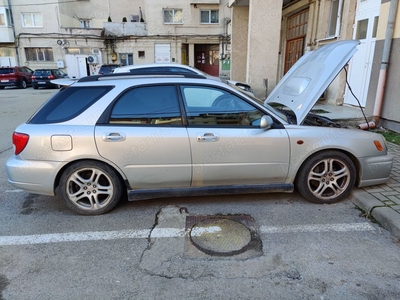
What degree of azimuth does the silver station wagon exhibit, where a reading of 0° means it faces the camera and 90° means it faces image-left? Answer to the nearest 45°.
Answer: approximately 270°

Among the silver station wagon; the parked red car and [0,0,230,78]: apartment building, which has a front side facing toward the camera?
the apartment building

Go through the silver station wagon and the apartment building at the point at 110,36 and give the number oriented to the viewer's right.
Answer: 1

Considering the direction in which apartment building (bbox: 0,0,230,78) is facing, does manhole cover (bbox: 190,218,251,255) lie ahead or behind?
ahead

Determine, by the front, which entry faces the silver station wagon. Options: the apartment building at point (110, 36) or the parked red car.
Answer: the apartment building

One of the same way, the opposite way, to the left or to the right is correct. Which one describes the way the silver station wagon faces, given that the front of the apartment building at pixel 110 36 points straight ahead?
to the left

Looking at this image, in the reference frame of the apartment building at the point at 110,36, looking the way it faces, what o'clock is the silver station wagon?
The silver station wagon is roughly at 12 o'clock from the apartment building.

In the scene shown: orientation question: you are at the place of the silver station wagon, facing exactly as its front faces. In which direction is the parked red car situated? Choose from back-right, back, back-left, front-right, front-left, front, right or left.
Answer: back-left

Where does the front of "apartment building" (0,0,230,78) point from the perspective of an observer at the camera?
facing the viewer

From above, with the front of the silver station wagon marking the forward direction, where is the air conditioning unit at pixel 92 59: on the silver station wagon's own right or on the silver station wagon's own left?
on the silver station wagon's own left
